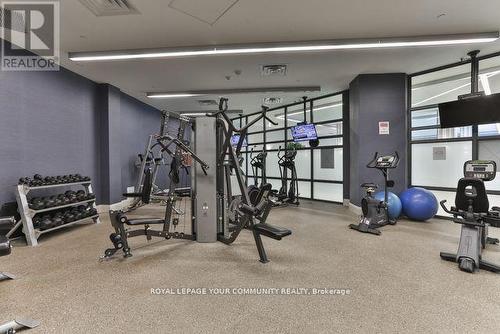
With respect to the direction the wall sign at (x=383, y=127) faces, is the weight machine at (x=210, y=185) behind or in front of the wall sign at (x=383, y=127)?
in front

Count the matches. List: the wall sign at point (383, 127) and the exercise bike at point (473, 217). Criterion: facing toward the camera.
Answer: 1

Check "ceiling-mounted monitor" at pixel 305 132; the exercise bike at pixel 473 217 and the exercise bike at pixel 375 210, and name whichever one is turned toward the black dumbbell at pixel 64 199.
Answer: the ceiling-mounted monitor

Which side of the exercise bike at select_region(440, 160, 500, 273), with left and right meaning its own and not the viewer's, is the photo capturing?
back

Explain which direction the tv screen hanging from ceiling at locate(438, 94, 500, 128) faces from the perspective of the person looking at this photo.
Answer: facing the viewer and to the left of the viewer

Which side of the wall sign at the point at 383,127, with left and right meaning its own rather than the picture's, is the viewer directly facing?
front

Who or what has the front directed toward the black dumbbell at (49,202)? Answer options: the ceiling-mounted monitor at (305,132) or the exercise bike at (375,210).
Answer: the ceiling-mounted monitor

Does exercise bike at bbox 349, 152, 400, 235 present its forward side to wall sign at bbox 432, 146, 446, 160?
yes

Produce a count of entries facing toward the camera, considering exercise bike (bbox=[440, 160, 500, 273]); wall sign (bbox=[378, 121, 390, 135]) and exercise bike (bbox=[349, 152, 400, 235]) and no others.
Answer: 1

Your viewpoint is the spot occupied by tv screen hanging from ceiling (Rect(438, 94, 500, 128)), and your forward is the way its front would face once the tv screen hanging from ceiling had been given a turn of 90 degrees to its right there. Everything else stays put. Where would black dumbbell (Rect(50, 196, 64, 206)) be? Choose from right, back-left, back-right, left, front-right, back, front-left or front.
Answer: left

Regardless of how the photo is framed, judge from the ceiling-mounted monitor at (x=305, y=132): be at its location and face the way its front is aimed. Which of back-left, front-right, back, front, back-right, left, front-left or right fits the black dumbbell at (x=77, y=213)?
front

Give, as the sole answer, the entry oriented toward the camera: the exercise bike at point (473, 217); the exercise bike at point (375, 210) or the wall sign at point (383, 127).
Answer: the wall sign

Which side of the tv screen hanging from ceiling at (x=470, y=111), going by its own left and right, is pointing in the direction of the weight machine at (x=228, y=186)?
front

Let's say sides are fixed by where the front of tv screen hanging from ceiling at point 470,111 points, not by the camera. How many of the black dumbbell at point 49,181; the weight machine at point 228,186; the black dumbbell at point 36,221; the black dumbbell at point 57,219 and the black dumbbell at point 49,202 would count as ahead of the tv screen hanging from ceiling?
5

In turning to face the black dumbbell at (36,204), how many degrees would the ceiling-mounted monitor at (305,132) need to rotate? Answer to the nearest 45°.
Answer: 0° — it already faces it

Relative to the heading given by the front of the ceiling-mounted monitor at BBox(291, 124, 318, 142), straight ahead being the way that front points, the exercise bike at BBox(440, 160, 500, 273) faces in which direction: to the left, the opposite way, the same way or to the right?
the opposite way
